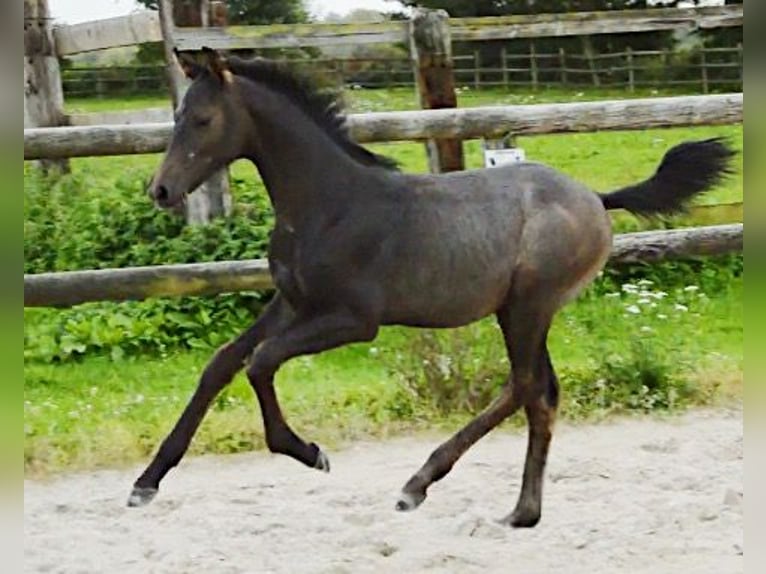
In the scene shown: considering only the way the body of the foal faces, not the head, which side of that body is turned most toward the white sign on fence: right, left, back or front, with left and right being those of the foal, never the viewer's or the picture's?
right

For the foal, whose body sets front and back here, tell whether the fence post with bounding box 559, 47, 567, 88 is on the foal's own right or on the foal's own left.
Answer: on the foal's own right

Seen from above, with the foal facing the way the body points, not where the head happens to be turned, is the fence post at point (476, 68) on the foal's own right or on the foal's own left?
on the foal's own right

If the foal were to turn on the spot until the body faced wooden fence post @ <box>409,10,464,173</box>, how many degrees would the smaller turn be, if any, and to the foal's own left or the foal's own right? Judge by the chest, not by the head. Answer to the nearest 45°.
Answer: approximately 90° to the foal's own right

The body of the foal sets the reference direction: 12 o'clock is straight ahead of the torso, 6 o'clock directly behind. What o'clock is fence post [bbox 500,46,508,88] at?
The fence post is roughly at 3 o'clock from the foal.

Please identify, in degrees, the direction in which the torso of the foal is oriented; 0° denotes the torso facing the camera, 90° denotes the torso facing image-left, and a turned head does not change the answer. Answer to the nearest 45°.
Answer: approximately 90°

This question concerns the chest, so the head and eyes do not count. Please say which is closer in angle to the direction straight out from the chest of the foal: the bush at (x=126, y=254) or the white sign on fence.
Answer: the bush

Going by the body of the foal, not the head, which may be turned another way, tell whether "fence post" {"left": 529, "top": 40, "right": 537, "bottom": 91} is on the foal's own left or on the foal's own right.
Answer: on the foal's own right

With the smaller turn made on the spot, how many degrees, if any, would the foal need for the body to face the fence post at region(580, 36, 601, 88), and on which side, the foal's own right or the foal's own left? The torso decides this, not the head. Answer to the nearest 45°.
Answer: approximately 90° to the foal's own right
